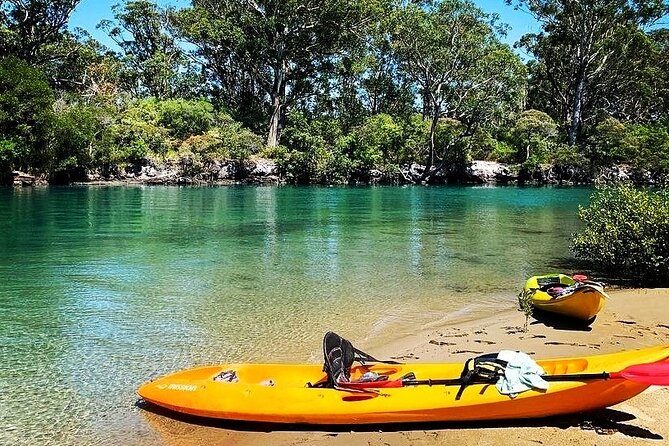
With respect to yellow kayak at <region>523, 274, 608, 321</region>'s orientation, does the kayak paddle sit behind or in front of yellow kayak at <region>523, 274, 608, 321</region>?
in front

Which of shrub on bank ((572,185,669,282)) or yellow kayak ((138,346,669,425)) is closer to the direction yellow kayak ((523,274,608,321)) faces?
the yellow kayak

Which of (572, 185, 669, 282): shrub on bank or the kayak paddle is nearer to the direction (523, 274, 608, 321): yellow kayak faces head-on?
the kayak paddle
